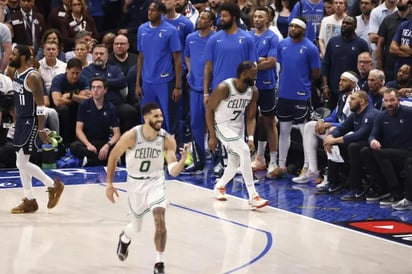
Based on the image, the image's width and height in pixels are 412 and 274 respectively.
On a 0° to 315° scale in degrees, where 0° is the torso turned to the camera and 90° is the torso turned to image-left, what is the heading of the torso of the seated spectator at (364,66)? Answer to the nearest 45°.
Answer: approximately 45°

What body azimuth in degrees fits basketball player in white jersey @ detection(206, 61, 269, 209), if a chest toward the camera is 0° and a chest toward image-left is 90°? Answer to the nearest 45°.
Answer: approximately 315°

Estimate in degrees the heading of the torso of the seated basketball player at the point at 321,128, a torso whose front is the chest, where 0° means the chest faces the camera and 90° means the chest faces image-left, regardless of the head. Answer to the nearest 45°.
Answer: approximately 90°

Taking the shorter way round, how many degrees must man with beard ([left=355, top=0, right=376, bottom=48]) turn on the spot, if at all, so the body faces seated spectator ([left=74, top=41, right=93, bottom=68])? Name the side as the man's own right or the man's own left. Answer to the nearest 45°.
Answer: approximately 45° to the man's own right

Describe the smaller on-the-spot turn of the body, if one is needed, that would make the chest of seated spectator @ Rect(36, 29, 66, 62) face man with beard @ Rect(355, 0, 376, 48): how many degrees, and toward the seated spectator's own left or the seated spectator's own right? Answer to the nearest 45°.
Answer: approximately 90° to the seated spectator's own left
